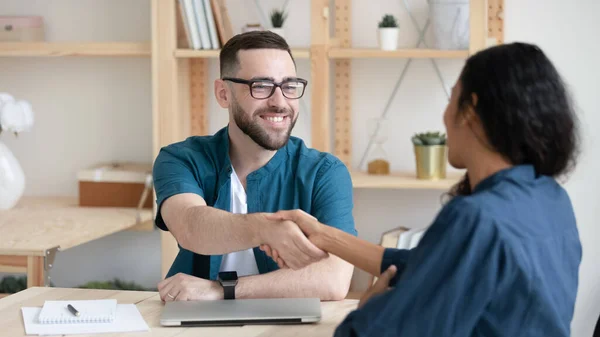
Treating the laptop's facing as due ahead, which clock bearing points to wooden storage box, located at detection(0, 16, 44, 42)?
The wooden storage box is roughly at 11 o'clock from the laptop.

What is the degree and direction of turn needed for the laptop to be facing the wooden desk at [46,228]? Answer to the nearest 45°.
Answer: approximately 45° to its left

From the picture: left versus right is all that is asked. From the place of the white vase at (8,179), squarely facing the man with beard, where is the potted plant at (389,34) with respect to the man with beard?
left

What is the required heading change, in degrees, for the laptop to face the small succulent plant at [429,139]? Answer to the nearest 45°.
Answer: approximately 45° to its right

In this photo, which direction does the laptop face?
away from the camera

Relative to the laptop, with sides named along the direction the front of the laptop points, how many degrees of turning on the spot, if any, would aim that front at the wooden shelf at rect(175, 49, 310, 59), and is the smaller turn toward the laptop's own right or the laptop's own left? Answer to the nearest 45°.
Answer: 0° — it already faces it

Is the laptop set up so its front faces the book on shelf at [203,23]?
yes

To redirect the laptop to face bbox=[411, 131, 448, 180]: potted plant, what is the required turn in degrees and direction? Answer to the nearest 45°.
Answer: approximately 45° to its right

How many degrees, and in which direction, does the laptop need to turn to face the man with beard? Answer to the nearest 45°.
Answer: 0° — it already faces them

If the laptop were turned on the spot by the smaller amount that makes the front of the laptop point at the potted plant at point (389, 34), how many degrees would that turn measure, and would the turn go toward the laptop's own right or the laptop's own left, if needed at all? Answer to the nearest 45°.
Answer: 0° — it already faces it

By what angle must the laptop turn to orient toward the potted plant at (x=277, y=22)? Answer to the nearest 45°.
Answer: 0° — it already faces it

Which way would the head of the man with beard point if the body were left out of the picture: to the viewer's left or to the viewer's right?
to the viewer's right
